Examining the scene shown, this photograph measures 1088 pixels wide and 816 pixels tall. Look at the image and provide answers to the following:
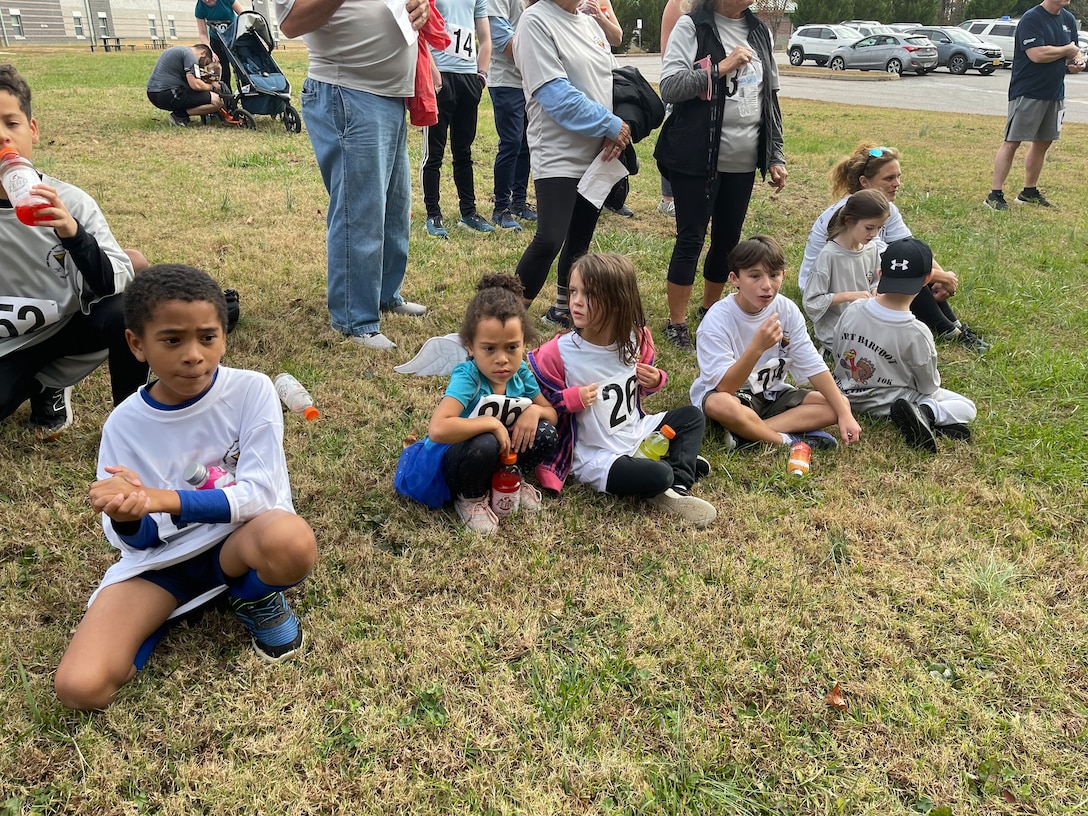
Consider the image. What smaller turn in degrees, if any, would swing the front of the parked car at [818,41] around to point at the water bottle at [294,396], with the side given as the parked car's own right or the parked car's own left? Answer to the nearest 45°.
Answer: approximately 45° to the parked car's own right

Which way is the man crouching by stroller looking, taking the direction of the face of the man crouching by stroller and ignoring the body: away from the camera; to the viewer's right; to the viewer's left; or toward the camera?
to the viewer's right

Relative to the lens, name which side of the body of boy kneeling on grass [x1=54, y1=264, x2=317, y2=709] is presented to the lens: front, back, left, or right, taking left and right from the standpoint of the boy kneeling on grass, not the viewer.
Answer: front

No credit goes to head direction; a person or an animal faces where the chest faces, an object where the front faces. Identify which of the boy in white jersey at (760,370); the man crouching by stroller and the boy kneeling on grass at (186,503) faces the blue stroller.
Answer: the man crouching by stroller

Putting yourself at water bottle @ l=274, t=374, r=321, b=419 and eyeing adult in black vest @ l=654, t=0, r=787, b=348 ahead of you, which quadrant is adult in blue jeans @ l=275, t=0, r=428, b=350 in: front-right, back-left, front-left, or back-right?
front-left
